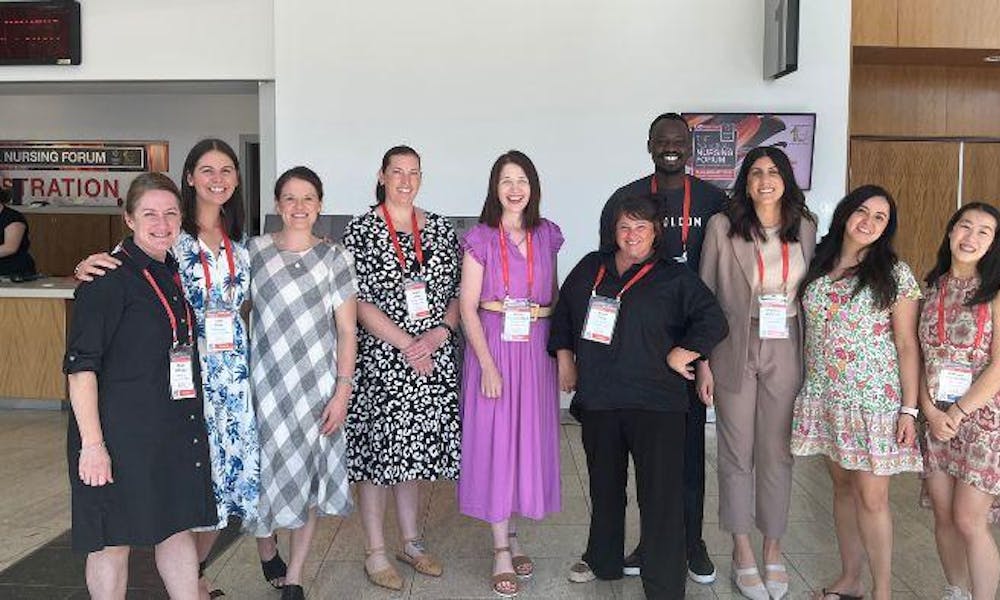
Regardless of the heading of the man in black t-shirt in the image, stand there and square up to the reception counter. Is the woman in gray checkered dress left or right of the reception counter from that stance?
left

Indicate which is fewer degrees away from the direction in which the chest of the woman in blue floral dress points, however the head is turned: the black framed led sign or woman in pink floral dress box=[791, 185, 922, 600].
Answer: the woman in pink floral dress

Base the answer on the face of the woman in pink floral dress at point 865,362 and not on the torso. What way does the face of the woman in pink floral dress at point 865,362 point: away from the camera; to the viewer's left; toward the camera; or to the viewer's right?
toward the camera

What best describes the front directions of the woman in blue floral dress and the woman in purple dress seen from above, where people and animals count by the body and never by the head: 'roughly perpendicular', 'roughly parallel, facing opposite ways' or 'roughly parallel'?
roughly parallel

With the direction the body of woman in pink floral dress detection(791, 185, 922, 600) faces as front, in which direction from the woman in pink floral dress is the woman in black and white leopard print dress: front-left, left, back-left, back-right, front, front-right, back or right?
front-right

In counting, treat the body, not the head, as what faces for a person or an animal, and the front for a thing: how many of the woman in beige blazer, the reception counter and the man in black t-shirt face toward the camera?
3

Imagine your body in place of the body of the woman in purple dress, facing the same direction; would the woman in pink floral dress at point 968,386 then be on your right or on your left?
on your left

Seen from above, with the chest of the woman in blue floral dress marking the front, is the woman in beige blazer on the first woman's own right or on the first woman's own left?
on the first woman's own left

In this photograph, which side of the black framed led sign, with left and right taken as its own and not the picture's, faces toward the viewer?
front

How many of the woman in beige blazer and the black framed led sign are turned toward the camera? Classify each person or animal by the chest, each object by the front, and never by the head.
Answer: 2

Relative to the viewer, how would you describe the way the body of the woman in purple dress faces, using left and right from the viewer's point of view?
facing the viewer

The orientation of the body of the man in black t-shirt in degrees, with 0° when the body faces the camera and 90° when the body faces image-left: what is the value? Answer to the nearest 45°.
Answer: approximately 0°

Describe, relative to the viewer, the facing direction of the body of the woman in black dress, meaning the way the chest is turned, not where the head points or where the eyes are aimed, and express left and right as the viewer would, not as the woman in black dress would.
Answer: facing the viewer and to the right of the viewer

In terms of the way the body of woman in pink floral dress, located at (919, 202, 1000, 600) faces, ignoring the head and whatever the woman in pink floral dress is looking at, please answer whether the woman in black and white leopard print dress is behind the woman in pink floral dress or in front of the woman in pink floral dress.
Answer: in front

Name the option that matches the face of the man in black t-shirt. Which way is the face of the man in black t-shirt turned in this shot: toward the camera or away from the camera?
toward the camera

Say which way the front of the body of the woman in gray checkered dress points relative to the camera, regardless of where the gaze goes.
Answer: toward the camera
